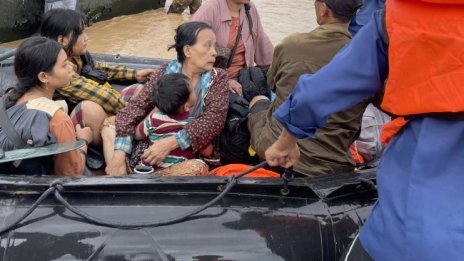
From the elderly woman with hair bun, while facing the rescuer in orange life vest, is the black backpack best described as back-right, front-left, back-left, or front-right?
front-left

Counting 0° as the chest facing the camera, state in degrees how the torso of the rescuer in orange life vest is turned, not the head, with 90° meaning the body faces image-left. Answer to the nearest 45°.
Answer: approximately 180°

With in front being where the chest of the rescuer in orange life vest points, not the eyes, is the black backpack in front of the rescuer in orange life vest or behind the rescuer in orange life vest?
in front

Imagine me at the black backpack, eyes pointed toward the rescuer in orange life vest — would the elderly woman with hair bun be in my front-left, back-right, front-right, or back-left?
back-right

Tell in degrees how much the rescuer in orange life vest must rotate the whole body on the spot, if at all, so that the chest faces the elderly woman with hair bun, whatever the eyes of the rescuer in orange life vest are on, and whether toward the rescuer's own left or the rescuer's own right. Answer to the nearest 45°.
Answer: approximately 45° to the rescuer's own left

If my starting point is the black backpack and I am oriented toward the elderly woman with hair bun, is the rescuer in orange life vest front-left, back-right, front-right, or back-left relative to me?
back-left
